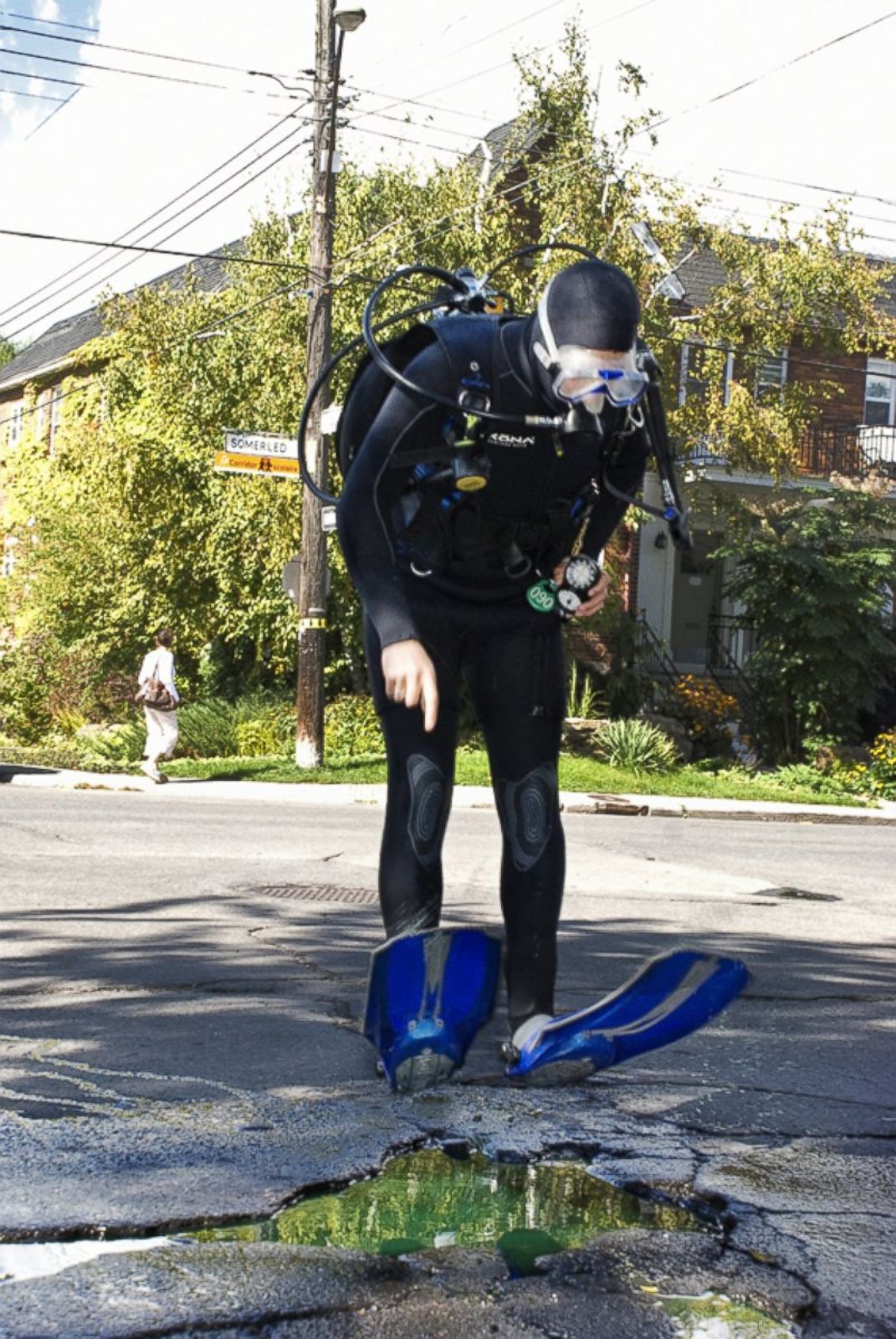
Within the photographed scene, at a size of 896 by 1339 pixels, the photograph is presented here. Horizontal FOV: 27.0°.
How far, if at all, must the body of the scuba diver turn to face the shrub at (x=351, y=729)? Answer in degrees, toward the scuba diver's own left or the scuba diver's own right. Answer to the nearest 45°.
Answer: approximately 135° to the scuba diver's own left

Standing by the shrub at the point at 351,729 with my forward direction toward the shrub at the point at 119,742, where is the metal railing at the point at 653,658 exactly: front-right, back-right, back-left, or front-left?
back-right

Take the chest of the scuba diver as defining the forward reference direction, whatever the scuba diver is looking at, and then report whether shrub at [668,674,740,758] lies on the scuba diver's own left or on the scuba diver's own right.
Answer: on the scuba diver's own left

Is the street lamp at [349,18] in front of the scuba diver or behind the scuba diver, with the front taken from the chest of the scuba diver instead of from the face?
behind

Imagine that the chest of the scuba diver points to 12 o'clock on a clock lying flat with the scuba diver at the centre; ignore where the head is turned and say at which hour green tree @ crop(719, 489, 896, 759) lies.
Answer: The green tree is roughly at 8 o'clock from the scuba diver.

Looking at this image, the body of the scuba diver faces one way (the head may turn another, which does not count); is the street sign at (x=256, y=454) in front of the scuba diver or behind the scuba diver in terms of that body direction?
behind

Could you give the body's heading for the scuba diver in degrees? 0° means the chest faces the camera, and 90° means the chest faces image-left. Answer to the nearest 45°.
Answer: approximately 315°

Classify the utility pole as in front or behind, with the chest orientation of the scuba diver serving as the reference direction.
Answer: behind

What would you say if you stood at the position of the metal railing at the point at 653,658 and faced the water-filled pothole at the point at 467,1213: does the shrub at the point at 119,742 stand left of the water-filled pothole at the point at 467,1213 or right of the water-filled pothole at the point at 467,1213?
right
